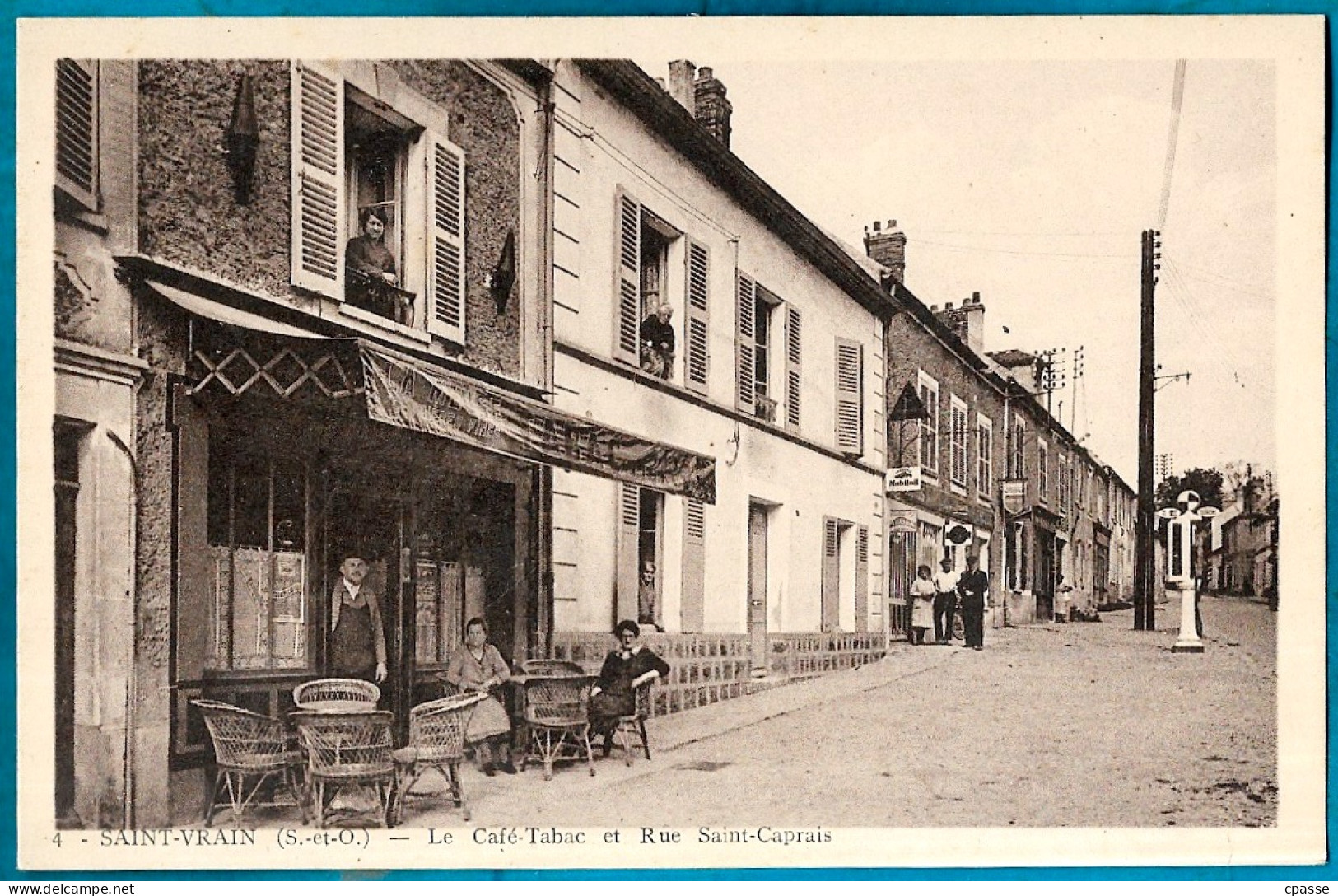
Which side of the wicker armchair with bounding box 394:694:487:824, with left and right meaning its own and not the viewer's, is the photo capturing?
left

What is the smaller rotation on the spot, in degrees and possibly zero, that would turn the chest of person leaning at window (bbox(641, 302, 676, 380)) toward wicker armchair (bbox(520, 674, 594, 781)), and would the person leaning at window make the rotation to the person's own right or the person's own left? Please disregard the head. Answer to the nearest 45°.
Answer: approximately 45° to the person's own right
